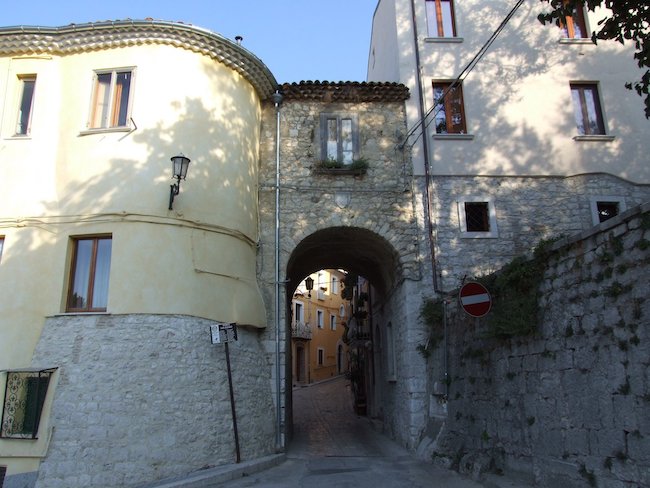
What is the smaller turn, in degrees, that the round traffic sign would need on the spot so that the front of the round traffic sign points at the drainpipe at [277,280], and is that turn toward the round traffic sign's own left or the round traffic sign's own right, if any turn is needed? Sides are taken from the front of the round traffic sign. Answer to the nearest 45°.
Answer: approximately 135° to the round traffic sign's own right

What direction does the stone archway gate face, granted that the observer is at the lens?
facing the viewer

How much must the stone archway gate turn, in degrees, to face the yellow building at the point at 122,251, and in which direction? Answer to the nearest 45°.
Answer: approximately 45° to its right

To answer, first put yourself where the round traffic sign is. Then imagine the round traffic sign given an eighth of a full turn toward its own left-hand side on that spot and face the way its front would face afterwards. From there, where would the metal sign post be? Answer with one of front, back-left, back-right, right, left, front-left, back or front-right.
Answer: back-right

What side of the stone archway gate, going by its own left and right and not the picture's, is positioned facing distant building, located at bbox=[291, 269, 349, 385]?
back

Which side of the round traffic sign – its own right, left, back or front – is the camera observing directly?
front

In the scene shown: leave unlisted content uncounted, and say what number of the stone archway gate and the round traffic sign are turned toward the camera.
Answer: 2

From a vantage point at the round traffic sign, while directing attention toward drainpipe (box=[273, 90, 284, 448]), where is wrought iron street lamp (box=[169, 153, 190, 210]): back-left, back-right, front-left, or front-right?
front-left

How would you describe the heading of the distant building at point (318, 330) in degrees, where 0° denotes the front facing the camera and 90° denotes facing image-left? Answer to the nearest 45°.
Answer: approximately 315°

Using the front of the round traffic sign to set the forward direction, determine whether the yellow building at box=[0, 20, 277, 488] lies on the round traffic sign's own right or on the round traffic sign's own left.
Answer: on the round traffic sign's own right

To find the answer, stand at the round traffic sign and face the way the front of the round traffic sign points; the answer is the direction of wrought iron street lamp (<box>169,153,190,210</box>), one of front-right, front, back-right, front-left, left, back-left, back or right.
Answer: right

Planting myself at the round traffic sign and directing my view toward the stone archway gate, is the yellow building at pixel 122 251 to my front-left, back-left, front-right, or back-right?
front-left

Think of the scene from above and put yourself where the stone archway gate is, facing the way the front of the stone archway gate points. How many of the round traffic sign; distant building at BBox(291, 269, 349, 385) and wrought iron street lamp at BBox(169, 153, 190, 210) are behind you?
1

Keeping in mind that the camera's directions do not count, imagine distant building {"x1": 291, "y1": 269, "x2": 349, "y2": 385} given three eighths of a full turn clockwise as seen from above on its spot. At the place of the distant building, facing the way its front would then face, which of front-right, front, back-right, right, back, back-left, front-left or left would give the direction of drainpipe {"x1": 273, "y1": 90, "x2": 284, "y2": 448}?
left
